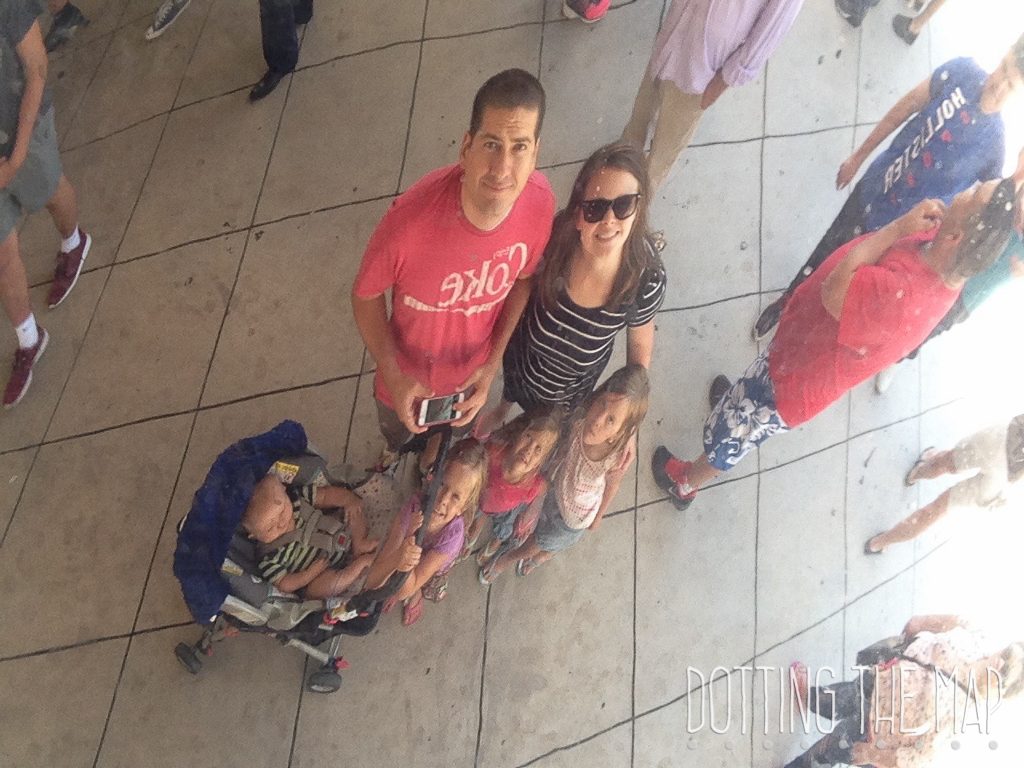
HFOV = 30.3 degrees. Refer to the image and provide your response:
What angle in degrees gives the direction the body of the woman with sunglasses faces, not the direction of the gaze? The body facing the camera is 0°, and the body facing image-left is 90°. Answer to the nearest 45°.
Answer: approximately 0°

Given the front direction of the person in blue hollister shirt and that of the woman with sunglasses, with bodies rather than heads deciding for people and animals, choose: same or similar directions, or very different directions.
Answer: same or similar directions

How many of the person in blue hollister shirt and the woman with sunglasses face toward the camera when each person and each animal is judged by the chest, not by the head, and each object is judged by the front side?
2

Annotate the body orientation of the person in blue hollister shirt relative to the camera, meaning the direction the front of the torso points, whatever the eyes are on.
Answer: toward the camera

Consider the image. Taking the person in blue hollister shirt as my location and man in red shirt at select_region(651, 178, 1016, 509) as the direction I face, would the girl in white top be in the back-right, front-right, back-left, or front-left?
front-right
